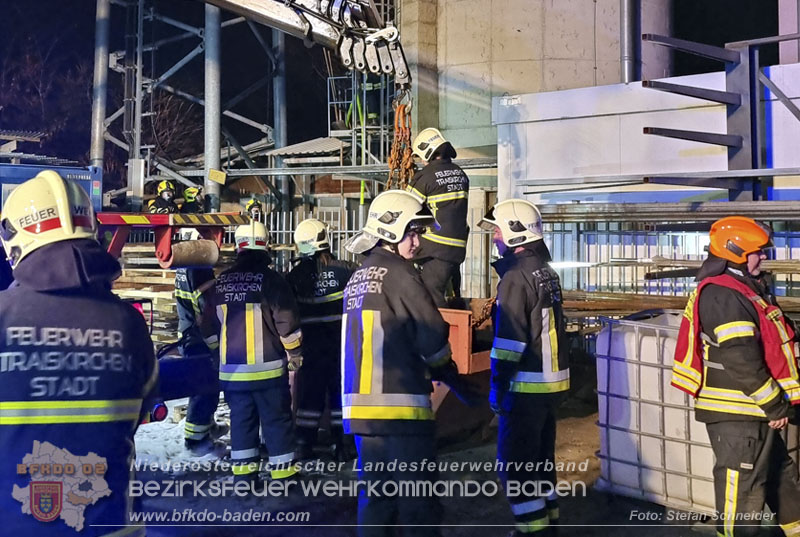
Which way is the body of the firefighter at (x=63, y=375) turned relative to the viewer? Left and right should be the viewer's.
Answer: facing away from the viewer

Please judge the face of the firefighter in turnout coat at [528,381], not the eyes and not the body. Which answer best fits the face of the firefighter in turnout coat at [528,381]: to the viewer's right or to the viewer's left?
to the viewer's left

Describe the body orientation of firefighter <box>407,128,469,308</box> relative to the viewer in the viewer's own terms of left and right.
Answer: facing away from the viewer and to the left of the viewer

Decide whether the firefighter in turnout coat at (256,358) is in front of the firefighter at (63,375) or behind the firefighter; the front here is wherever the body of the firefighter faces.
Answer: in front

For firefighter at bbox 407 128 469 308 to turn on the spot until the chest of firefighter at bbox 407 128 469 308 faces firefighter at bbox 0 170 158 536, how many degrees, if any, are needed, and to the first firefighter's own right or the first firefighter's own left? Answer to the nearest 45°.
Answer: approximately 135° to the first firefighter's own left

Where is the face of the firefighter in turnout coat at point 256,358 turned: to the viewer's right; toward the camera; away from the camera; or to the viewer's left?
away from the camera

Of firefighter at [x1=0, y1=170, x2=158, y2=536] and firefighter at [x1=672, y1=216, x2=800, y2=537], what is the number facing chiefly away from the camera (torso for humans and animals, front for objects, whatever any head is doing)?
1

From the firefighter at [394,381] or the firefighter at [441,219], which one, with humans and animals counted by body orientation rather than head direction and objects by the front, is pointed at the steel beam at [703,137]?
the firefighter at [394,381]

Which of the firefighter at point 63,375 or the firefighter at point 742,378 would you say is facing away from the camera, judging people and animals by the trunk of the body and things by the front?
the firefighter at point 63,375

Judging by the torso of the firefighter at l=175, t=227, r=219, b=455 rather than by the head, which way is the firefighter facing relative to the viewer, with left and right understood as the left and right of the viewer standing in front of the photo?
facing away from the viewer and to the right of the viewer

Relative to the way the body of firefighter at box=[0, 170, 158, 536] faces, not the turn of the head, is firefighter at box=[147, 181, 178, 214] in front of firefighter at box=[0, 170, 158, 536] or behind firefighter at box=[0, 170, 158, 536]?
in front

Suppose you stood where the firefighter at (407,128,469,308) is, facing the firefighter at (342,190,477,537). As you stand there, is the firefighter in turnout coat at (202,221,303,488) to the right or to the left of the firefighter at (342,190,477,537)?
right

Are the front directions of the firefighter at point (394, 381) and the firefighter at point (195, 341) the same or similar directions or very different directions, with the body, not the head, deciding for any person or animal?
same or similar directions

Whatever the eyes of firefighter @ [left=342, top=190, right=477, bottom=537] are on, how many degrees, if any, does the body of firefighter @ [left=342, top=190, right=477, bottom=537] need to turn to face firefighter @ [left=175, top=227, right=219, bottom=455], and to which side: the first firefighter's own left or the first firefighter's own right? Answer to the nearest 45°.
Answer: approximately 90° to the first firefighter's own left

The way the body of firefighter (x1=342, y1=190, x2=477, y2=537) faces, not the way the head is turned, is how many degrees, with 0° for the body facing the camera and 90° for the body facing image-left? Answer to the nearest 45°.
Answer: approximately 225°

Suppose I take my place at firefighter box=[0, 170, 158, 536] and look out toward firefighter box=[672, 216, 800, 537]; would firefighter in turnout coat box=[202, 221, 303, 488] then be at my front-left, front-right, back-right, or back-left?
front-left
